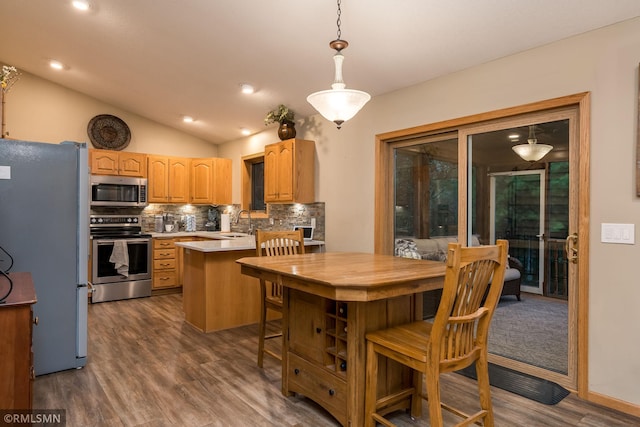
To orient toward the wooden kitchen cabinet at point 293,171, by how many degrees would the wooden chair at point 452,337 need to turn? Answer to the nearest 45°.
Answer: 0° — it already faces it

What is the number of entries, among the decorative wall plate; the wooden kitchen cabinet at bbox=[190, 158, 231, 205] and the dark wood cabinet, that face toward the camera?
2

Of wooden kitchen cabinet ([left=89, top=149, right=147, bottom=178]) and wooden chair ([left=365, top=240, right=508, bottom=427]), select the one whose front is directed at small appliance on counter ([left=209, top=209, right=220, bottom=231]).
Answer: the wooden chair

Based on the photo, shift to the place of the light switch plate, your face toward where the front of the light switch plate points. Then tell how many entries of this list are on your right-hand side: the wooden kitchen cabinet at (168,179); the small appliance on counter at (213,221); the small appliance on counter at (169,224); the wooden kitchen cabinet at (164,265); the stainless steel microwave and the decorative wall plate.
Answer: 6

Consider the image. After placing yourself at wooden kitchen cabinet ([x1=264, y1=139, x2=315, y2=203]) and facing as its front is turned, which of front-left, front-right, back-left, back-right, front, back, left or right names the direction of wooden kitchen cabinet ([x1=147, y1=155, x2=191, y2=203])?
right

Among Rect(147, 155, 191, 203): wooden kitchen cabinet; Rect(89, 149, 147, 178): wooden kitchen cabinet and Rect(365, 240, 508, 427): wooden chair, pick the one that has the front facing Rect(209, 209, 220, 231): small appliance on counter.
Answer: the wooden chair

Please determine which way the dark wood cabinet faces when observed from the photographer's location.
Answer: facing to the right of the viewer

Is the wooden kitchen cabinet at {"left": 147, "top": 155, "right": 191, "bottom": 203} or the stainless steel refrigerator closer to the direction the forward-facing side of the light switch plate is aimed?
the stainless steel refrigerator

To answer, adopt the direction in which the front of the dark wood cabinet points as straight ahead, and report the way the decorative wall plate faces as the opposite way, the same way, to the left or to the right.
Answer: to the right

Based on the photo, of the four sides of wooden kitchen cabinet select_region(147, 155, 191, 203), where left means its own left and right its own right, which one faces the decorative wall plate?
right

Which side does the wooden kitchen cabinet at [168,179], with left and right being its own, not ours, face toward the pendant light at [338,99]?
front
